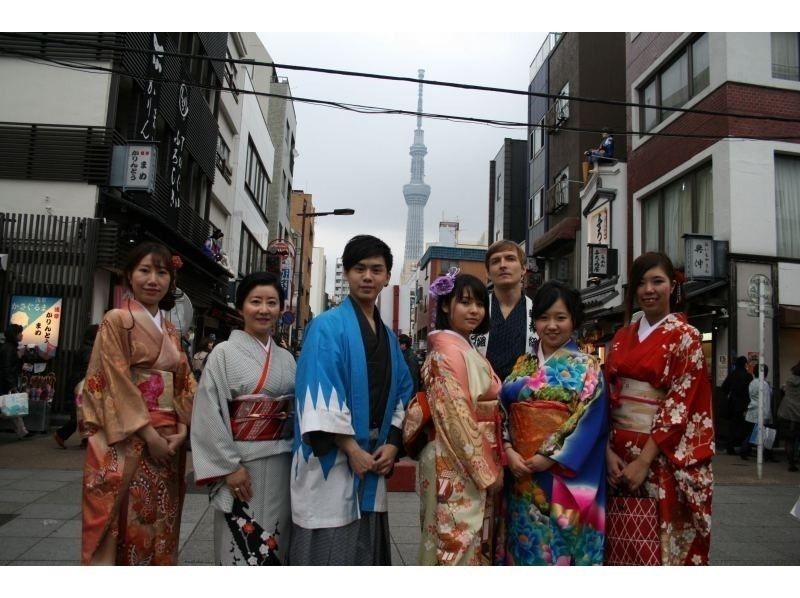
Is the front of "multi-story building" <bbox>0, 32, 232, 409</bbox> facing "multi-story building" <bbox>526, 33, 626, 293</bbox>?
no

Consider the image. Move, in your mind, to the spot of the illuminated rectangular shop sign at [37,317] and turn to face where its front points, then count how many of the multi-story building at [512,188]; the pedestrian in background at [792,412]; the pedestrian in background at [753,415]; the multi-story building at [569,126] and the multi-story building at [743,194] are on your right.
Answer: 0

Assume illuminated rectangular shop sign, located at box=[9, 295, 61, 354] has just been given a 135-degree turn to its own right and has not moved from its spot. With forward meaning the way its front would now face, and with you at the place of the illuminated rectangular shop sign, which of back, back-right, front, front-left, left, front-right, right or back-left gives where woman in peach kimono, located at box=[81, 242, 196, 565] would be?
back-left

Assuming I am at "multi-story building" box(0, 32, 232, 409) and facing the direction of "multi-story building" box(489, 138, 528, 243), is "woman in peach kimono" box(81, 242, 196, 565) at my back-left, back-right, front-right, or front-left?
back-right

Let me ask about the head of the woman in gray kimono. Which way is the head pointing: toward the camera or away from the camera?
toward the camera

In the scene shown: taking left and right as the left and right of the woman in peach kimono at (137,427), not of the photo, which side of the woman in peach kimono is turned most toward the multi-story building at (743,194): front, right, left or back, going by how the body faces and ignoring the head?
left

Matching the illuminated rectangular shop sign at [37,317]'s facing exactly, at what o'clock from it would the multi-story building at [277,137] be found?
The multi-story building is roughly at 7 o'clock from the illuminated rectangular shop sign.

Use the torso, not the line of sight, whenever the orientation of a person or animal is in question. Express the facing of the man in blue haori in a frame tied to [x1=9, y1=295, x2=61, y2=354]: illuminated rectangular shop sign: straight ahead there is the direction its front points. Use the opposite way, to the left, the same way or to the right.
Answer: the same way

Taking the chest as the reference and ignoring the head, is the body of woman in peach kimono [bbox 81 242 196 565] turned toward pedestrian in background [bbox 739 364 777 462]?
no

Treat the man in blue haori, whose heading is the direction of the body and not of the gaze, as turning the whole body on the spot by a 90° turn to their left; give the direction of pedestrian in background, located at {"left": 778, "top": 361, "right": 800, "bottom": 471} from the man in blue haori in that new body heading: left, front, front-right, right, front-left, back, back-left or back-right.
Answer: front

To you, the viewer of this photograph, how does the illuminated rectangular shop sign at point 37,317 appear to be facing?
facing the viewer

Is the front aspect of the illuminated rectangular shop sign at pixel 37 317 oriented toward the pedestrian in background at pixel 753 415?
no

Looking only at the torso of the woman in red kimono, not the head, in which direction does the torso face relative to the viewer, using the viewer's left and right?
facing the viewer and to the left of the viewer

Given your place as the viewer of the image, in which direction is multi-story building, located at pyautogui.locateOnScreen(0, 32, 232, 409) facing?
facing the viewer and to the right of the viewer

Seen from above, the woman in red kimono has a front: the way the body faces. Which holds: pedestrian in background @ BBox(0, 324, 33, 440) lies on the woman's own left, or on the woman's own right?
on the woman's own right

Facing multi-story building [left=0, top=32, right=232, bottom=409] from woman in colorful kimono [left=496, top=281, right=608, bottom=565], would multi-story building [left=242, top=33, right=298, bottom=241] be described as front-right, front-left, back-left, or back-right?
front-right

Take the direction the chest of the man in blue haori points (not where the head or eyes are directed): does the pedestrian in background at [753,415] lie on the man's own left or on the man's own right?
on the man's own left

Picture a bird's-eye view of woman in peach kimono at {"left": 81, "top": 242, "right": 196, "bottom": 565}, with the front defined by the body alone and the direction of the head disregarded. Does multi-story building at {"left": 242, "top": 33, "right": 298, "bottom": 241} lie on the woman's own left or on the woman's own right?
on the woman's own left
